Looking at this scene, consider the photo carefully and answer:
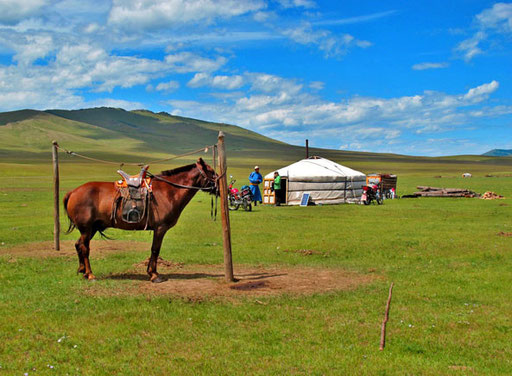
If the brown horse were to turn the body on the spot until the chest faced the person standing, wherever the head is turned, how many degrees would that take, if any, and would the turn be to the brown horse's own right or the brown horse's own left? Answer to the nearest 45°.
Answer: approximately 45° to the brown horse's own left

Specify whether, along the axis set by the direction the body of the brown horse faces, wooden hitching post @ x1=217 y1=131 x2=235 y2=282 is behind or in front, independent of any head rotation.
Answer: in front

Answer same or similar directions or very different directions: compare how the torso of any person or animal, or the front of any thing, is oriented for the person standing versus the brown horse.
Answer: very different directions

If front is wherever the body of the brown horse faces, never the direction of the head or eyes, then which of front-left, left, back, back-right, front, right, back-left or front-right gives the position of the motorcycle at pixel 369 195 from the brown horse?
front-left

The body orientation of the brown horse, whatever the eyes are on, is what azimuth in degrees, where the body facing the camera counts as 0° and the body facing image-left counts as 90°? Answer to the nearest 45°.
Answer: approximately 270°

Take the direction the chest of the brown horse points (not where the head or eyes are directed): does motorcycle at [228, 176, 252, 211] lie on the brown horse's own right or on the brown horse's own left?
on the brown horse's own left

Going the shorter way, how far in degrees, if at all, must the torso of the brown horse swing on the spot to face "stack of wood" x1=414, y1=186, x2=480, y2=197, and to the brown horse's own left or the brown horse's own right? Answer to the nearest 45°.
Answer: approximately 45° to the brown horse's own left

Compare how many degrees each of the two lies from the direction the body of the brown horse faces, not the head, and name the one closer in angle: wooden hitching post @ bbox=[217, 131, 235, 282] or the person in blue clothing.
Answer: the wooden hitching post
